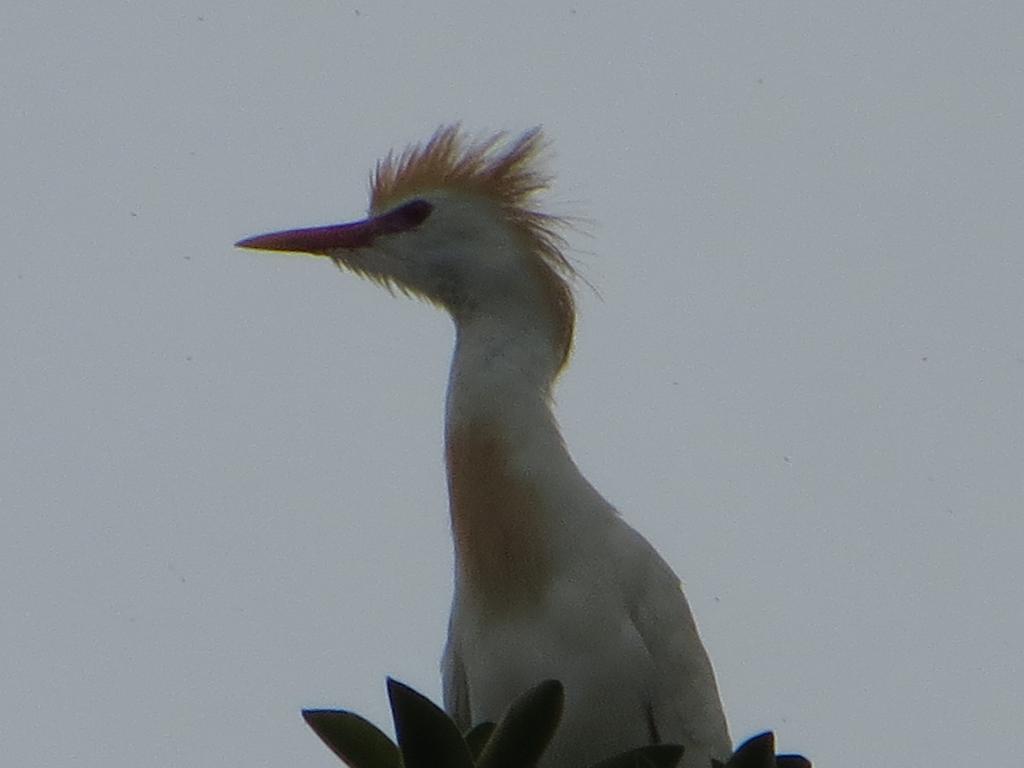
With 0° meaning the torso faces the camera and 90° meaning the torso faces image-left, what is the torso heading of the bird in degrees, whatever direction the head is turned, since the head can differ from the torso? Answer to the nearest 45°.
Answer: approximately 45°

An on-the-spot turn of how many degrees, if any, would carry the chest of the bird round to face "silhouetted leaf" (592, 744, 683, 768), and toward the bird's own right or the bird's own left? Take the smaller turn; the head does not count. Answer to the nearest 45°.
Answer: approximately 45° to the bird's own left

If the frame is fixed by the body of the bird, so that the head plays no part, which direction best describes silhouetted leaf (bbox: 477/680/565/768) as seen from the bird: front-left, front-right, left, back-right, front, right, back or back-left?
front-left

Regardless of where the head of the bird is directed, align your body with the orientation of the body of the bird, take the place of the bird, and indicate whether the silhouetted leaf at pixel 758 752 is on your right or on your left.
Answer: on your left

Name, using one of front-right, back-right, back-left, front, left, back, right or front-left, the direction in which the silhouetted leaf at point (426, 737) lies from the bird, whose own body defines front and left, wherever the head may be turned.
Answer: front-left
